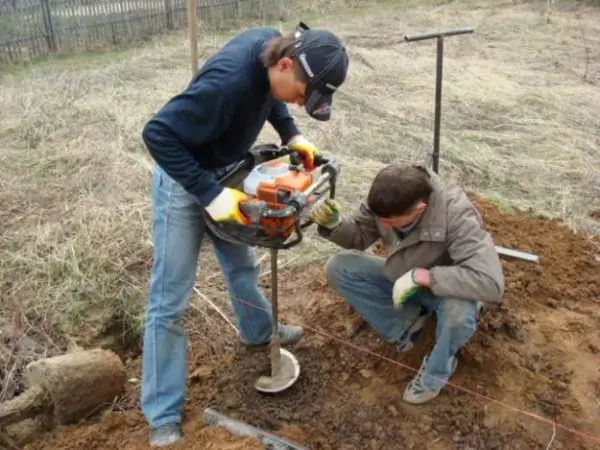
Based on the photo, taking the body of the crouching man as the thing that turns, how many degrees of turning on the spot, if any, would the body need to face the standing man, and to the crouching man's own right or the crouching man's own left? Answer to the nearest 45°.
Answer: approximately 45° to the crouching man's own right

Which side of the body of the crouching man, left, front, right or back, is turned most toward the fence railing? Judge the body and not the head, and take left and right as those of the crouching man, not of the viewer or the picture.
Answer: right

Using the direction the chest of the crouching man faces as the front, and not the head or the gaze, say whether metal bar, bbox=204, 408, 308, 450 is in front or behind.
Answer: in front

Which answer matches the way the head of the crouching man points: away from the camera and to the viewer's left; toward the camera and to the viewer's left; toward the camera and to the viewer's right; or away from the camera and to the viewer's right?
toward the camera and to the viewer's left

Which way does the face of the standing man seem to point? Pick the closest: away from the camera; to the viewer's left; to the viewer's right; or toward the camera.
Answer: to the viewer's right

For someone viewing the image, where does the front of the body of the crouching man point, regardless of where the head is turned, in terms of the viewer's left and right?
facing the viewer and to the left of the viewer

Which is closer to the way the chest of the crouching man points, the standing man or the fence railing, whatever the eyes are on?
the standing man
